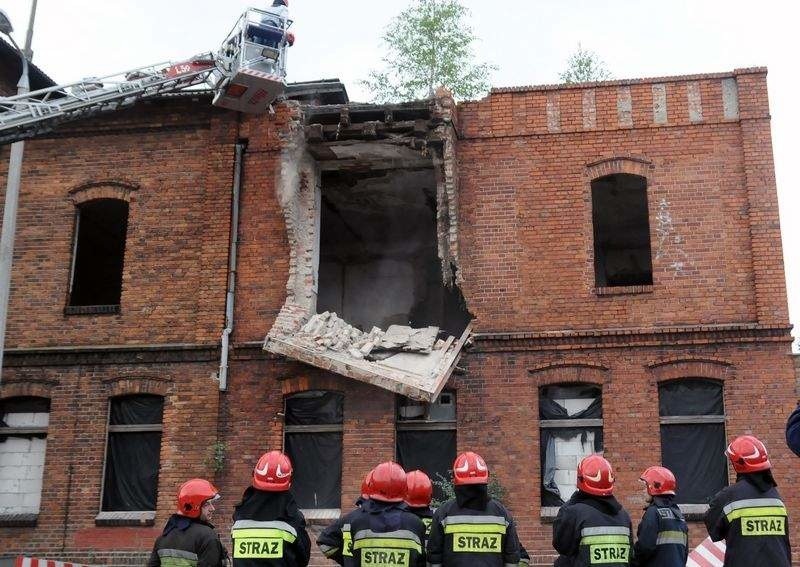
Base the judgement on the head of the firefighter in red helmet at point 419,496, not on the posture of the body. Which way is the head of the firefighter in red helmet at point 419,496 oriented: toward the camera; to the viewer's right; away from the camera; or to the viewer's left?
away from the camera

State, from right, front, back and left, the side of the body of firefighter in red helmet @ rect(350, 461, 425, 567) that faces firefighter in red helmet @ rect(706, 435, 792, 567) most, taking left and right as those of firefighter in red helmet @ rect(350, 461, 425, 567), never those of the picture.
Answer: right

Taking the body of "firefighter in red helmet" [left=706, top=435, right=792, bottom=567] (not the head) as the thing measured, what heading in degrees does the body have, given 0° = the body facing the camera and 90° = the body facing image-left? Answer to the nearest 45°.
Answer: approximately 135°

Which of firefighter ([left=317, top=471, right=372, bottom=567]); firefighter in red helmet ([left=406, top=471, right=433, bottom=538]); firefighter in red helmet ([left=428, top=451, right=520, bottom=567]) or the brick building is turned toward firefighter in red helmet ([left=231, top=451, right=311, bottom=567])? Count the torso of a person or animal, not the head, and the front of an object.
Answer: the brick building

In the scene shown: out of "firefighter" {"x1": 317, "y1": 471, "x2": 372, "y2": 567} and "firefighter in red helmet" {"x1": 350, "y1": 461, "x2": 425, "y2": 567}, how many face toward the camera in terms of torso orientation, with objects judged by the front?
0

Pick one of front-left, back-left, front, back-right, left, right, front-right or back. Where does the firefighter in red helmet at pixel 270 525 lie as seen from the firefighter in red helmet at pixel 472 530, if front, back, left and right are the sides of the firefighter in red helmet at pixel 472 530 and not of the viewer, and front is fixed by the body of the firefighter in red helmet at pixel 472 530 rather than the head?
left

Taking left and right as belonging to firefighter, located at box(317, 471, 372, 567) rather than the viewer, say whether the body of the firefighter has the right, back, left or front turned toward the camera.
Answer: back

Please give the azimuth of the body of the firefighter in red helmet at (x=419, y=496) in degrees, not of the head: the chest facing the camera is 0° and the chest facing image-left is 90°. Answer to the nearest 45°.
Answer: approximately 180°

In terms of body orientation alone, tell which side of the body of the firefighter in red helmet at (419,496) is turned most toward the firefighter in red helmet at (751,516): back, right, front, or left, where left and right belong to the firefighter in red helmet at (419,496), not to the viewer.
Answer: right

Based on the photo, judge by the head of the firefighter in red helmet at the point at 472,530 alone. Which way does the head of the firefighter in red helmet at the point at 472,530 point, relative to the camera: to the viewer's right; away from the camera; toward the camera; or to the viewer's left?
away from the camera

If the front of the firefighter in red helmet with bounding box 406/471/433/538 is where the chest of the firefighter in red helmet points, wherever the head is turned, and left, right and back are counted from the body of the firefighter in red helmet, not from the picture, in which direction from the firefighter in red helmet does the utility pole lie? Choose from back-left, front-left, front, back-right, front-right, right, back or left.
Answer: front-left

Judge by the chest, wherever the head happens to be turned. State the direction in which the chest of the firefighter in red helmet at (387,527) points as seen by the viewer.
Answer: away from the camera

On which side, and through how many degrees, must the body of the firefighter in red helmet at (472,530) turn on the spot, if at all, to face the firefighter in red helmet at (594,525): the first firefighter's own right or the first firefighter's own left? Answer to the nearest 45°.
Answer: approximately 90° to the first firefighter's own right

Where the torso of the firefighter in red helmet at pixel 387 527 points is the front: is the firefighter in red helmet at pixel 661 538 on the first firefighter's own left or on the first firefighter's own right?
on the first firefighter's own right

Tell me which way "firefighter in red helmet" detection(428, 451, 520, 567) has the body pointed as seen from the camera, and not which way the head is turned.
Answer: away from the camera
